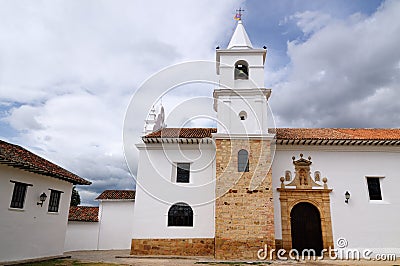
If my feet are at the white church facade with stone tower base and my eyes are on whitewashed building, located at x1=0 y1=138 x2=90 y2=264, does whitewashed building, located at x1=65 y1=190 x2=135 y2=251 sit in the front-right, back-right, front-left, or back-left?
front-right

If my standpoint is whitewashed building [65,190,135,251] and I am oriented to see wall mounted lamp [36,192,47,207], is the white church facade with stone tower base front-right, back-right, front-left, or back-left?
front-left

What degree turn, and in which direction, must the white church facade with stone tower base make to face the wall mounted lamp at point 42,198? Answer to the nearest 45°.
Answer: approximately 45° to its right

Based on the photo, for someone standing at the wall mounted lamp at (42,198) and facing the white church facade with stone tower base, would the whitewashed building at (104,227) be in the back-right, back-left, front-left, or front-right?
front-left

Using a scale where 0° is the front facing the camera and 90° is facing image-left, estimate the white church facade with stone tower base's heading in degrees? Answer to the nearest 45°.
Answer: approximately 0°

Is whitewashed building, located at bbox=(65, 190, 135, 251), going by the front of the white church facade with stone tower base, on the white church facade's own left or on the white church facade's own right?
on the white church facade's own right

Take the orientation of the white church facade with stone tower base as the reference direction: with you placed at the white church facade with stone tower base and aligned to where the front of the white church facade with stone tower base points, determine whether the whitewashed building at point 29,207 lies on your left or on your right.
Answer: on your right

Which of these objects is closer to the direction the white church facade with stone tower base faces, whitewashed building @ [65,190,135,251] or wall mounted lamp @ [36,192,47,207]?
the wall mounted lamp

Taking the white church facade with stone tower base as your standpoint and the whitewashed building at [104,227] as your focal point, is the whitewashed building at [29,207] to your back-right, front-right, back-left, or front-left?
front-left
